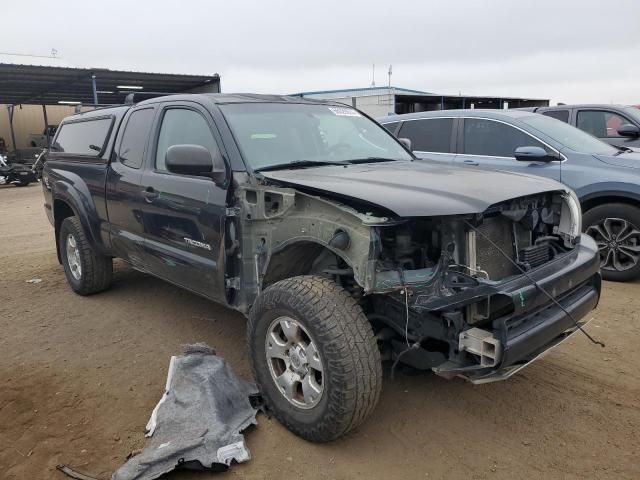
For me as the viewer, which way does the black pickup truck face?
facing the viewer and to the right of the viewer

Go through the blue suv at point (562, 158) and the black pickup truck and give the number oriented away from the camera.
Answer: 0

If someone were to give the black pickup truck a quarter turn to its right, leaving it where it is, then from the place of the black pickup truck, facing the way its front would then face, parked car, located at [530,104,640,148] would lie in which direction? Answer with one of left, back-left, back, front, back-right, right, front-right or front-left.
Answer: back

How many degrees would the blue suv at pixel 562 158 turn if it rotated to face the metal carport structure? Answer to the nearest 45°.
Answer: approximately 180°

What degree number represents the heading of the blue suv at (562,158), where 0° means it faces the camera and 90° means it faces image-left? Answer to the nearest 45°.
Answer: approximately 315°

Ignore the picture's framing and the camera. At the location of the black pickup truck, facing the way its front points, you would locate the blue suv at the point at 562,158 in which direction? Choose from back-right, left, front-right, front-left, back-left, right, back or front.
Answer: left
